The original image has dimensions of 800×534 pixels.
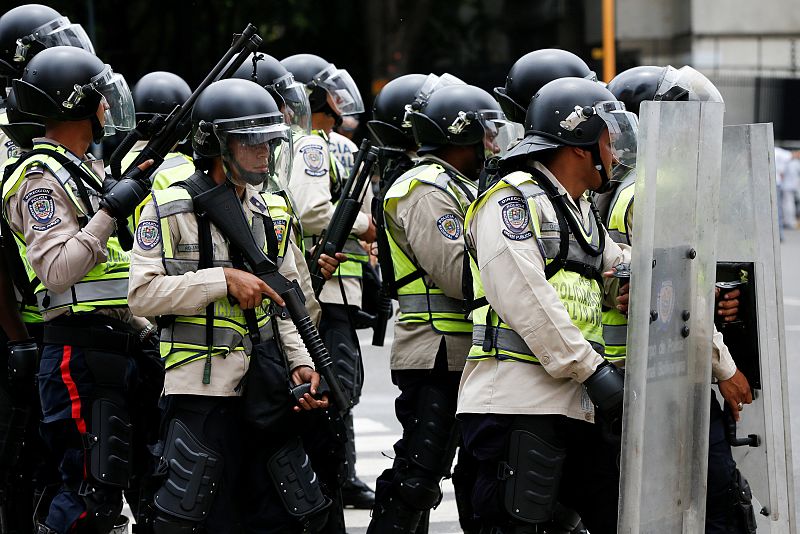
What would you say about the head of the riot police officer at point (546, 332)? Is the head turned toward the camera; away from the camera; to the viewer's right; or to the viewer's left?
to the viewer's right

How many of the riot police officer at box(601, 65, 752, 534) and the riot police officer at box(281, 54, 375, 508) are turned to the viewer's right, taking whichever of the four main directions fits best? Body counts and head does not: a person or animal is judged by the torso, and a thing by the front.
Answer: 2

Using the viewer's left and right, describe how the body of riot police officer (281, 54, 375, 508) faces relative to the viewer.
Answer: facing to the right of the viewer

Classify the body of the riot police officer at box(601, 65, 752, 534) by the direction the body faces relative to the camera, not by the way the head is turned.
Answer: to the viewer's right

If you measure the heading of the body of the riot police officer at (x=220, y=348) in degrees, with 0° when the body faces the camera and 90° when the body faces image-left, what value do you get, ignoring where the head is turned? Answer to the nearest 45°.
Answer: approximately 315°

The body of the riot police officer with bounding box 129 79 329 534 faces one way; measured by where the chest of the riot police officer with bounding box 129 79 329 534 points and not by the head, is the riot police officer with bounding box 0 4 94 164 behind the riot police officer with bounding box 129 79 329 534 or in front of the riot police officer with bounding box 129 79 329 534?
behind

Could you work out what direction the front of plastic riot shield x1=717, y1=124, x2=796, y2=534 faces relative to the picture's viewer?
facing away from the viewer and to the right of the viewer

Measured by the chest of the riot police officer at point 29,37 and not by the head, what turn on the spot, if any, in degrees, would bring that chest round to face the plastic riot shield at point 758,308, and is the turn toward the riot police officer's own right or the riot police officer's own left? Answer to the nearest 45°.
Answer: approximately 45° to the riot police officer's own right

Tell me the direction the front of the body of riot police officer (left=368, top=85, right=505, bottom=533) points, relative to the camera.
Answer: to the viewer's right

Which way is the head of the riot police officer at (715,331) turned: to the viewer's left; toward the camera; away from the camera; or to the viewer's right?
to the viewer's right

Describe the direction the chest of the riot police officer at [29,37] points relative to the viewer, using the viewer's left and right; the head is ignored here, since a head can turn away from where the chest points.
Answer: facing to the right of the viewer

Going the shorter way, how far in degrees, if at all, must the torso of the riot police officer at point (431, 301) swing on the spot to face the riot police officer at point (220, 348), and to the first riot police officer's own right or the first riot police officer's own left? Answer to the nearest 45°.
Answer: approximately 135° to the first riot police officer's own right

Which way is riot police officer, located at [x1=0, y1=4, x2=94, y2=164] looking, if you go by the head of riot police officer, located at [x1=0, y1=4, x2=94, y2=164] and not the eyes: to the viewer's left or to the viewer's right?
to the viewer's right

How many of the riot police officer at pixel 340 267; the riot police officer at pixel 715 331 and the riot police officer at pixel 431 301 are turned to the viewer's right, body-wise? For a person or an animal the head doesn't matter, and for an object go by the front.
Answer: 3

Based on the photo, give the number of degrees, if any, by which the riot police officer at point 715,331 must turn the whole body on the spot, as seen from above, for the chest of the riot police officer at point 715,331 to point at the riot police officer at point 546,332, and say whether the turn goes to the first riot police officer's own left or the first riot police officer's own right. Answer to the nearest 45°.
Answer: approximately 135° to the first riot police officer's own right
